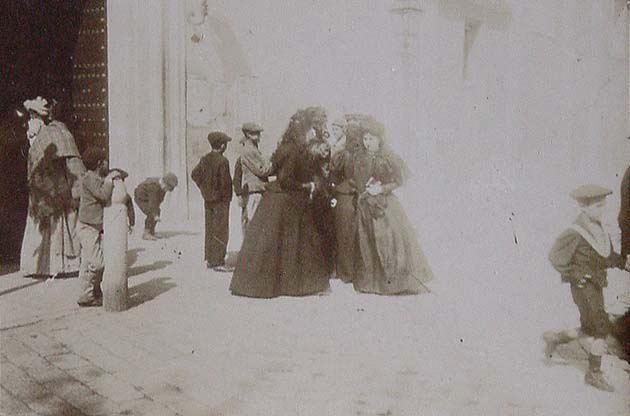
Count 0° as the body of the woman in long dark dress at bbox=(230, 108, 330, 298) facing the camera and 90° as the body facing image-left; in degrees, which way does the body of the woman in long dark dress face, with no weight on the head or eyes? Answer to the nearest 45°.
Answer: approximately 270°

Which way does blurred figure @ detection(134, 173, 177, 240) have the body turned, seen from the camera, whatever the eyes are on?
to the viewer's right

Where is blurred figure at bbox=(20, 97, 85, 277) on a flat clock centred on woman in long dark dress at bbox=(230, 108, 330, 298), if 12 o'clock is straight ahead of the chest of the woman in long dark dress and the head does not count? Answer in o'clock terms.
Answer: The blurred figure is roughly at 6 o'clock from the woman in long dark dress.

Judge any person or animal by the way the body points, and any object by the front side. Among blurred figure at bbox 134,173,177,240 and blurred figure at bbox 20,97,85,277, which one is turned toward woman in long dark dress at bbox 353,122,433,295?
blurred figure at bbox 134,173,177,240

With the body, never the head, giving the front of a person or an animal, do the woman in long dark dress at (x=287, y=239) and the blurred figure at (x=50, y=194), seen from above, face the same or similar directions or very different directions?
very different directions

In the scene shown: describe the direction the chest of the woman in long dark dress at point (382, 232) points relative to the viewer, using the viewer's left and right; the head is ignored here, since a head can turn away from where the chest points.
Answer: facing the viewer and to the left of the viewer

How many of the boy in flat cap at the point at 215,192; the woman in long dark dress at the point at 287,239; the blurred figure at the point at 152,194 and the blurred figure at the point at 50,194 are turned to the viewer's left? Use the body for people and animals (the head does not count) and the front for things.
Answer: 1
